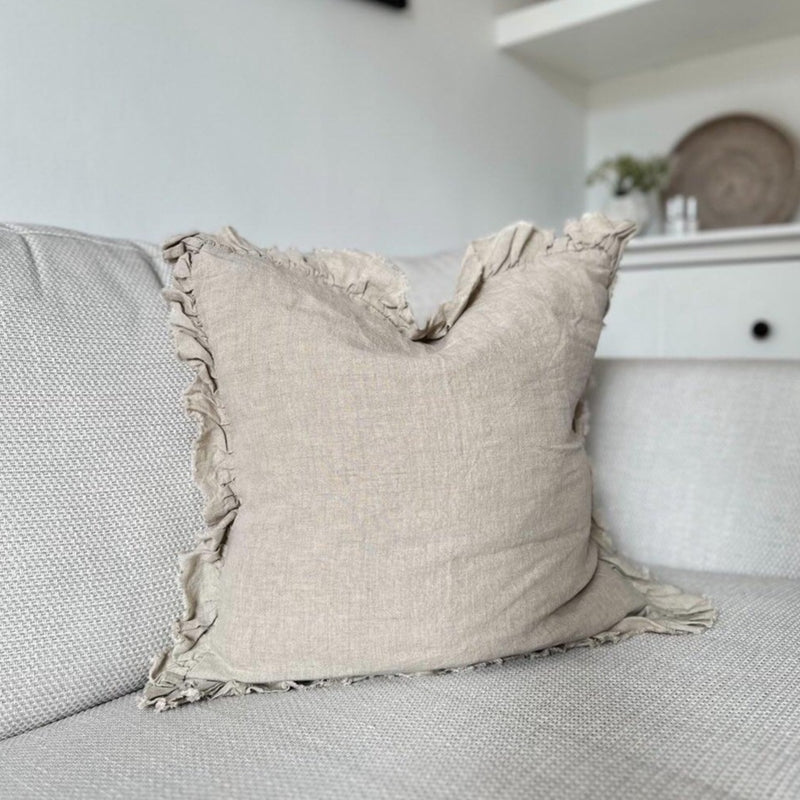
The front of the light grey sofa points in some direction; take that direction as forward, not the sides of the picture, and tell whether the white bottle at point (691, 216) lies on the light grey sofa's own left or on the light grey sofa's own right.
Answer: on the light grey sofa's own left

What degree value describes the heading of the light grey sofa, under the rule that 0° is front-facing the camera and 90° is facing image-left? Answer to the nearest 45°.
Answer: approximately 315°

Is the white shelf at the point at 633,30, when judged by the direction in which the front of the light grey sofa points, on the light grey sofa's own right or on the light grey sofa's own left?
on the light grey sofa's own left

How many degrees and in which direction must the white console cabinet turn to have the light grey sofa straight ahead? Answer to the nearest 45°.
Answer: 0° — it already faces it

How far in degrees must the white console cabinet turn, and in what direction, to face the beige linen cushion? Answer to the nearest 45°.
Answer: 0° — it already faces it

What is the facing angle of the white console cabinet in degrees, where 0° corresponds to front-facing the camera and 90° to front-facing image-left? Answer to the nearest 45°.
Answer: approximately 0°
